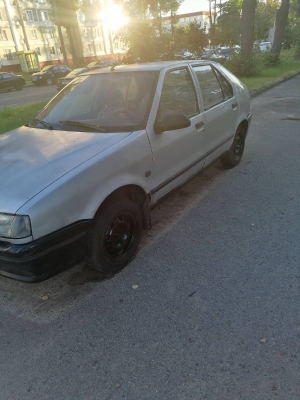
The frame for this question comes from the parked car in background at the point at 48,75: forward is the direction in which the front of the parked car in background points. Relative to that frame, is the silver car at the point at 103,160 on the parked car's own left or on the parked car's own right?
on the parked car's own left

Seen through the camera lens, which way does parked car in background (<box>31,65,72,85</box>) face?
facing the viewer and to the left of the viewer

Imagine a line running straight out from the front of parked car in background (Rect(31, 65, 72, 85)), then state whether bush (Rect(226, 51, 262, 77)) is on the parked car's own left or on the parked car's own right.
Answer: on the parked car's own left

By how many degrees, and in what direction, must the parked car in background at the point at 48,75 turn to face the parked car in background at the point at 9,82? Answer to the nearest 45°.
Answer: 0° — it already faces it

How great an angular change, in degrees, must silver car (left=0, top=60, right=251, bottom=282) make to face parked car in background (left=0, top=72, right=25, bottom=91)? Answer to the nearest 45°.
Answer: approximately 135° to its right

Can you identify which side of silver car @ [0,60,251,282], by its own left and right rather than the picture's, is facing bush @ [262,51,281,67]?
back

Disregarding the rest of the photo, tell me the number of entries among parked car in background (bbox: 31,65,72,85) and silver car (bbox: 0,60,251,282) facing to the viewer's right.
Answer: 0

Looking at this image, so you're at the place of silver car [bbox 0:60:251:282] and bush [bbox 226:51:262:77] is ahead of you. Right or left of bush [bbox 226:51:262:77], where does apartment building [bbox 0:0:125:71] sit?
left
